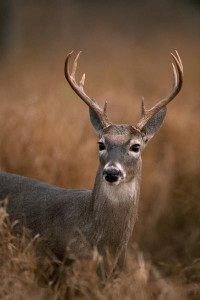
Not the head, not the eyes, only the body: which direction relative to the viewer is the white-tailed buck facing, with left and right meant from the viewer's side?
facing the viewer and to the right of the viewer
